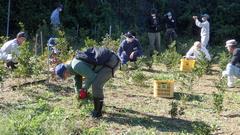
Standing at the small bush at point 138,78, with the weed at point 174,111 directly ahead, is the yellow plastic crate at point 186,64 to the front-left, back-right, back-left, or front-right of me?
back-left

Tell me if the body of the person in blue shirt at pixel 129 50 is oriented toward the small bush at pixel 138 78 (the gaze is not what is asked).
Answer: yes

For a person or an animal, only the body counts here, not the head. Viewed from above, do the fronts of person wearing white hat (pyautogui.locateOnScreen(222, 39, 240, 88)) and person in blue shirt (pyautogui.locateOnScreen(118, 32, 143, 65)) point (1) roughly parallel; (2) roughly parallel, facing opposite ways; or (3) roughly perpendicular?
roughly perpendicular

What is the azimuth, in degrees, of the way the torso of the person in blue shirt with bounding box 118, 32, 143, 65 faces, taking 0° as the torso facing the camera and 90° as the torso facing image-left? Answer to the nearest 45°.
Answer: approximately 0°

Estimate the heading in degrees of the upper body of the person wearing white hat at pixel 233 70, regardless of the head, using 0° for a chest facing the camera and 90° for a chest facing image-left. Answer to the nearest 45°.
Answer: approximately 90°

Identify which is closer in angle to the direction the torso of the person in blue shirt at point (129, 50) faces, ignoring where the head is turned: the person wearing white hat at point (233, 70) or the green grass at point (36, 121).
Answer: the green grass

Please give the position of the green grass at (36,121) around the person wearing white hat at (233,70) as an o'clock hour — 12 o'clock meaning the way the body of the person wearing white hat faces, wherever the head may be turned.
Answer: The green grass is roughly at 10 o'clock from the person wearing white hat.

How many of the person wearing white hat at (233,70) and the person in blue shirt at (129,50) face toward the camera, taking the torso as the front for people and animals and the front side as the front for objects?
1

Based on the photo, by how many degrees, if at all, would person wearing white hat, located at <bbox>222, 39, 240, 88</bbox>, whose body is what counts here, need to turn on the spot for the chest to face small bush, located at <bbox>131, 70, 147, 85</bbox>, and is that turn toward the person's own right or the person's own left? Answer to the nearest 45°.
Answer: approximately 45° to the person's own left
